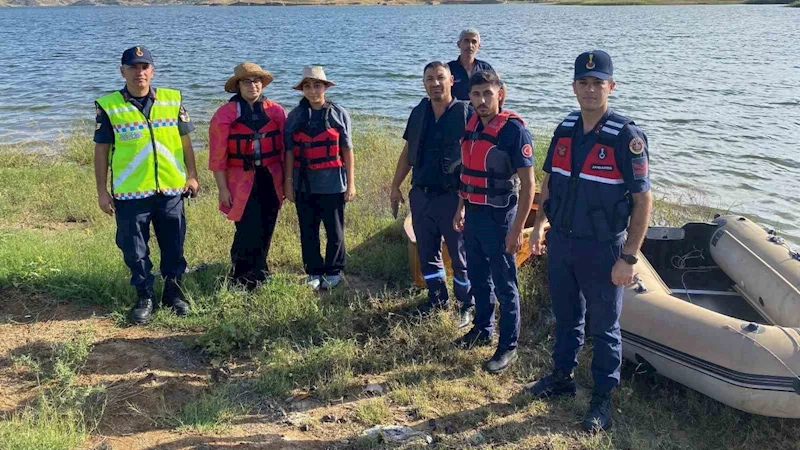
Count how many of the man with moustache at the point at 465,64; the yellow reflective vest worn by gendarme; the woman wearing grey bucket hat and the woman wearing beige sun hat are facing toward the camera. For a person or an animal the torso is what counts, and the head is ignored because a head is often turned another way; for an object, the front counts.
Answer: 4

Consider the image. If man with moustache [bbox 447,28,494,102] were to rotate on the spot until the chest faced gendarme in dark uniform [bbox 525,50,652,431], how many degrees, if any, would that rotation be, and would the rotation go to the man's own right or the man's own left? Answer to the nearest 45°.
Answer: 0° — they already face them

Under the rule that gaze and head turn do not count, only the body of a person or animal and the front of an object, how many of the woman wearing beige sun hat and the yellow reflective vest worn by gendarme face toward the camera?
2

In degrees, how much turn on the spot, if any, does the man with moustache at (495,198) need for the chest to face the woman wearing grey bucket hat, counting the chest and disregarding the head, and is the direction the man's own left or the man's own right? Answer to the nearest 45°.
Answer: approximately 90° to the man's own right

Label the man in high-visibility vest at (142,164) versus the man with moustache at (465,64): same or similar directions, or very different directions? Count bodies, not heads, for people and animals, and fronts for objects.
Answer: same or similar directions

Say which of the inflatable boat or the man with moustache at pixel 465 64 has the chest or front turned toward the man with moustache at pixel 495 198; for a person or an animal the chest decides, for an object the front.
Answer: the man with moustache at pixel 465 64

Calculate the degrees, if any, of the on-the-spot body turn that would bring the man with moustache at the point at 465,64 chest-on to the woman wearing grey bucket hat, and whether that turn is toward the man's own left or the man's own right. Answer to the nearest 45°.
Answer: approximately 45° to the man's own right

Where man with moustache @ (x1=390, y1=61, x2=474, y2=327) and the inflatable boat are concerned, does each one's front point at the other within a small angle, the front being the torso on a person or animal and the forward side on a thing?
no

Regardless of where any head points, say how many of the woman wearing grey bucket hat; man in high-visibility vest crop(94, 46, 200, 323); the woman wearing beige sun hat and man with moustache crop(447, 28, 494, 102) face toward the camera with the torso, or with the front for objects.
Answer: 4

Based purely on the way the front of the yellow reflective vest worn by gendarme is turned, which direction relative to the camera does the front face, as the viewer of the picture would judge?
toward the camera

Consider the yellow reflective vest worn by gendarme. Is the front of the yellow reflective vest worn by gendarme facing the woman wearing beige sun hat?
no

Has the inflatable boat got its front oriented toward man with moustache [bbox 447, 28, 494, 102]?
no

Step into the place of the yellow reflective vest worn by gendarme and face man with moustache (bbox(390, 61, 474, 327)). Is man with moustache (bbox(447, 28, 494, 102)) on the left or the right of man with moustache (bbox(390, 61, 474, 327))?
left

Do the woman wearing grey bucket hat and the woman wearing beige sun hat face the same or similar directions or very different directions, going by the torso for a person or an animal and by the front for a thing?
same or similar directions

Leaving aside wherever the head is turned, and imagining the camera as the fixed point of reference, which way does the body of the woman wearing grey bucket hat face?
toward the camera

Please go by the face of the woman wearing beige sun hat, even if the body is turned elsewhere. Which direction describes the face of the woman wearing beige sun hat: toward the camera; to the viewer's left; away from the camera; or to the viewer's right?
toward the camera

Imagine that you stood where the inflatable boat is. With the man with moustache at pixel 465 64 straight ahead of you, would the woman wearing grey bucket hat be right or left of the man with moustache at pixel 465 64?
left

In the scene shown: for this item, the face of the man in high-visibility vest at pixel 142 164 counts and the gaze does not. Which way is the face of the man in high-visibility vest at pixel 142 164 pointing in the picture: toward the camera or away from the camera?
toward the camera

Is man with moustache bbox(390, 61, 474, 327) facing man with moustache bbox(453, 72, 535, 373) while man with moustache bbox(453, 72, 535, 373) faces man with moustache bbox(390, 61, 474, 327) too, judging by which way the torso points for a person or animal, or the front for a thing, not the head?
no
